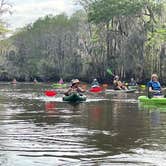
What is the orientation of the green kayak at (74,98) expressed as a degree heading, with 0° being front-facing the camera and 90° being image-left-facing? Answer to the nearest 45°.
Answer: approximately 0°

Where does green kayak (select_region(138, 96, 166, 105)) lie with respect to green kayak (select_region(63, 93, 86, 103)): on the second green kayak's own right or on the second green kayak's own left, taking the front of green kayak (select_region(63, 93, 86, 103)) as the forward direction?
on the second green kayak's own left
